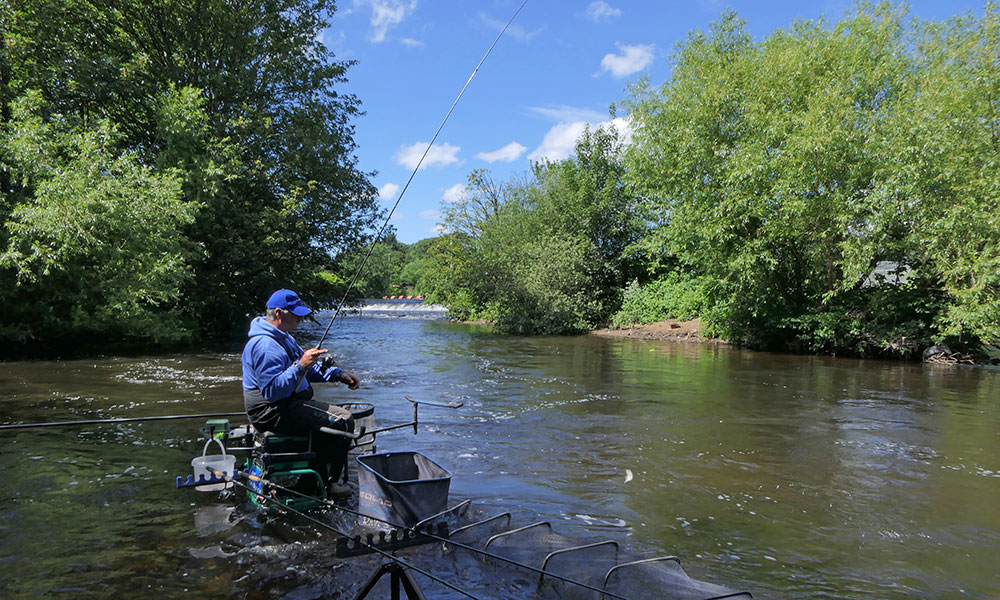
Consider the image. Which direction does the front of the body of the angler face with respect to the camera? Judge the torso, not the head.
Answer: to the viewer's right

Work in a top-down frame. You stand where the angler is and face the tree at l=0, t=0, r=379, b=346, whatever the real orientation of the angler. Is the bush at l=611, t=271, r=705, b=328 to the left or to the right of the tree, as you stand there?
right

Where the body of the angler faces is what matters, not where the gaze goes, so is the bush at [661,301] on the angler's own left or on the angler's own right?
on the angler's own left

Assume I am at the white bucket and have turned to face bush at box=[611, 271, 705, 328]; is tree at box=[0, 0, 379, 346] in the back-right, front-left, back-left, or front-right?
front-left

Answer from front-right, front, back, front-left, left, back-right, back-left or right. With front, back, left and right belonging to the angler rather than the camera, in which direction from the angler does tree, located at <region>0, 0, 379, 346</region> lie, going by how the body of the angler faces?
left
